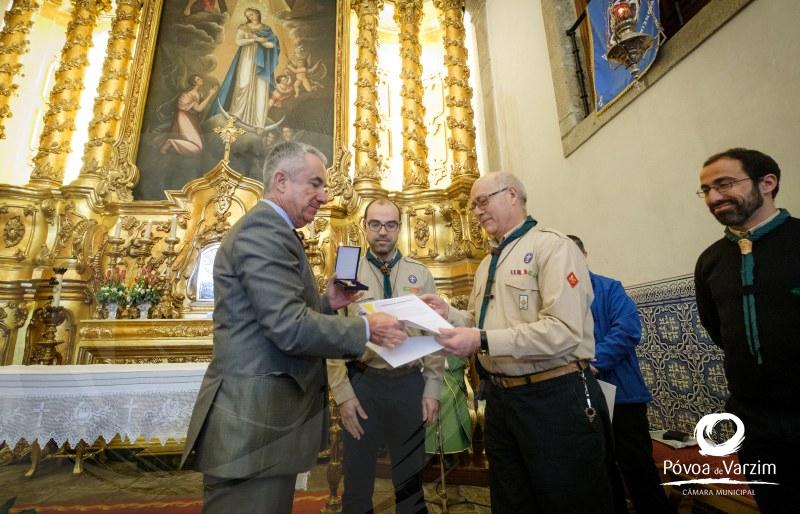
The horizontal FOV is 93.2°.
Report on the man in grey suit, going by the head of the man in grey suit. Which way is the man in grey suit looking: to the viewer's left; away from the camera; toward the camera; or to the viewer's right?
to the viewer's right

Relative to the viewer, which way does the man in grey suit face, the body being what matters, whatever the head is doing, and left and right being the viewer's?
facing to the right of the viewer

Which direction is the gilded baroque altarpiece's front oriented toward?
toward the camera

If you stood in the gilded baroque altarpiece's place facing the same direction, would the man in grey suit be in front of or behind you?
in front

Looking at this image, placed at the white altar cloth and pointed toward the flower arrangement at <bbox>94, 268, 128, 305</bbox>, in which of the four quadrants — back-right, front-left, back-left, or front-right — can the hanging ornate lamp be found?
back-right

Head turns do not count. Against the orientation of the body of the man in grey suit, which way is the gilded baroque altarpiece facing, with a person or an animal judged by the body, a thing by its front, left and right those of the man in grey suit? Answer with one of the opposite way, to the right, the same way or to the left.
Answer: to the right

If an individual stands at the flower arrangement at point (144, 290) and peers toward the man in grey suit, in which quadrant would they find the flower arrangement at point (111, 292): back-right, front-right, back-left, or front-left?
back-right

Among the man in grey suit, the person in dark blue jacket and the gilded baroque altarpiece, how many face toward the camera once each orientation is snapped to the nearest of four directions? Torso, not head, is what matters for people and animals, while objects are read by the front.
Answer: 1

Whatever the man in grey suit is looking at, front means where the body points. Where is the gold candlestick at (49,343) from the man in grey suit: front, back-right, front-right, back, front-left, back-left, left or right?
back-left

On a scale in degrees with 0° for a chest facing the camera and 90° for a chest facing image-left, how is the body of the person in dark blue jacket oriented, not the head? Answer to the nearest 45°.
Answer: approximately 90°

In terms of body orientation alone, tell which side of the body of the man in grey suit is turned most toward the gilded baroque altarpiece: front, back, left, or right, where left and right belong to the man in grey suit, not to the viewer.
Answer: left

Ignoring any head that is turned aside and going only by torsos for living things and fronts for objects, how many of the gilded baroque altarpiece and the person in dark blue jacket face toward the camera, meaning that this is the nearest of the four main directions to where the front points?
1

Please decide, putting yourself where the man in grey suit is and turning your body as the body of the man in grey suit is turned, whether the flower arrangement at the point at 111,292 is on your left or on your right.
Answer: on your left
